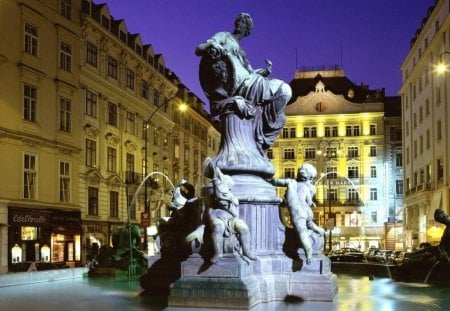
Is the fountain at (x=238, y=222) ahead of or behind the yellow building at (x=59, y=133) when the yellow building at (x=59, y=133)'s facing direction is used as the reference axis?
ahead

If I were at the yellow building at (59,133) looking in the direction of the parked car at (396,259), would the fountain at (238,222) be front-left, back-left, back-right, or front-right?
front-right

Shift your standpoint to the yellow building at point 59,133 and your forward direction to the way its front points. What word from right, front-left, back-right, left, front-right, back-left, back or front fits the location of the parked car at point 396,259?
front

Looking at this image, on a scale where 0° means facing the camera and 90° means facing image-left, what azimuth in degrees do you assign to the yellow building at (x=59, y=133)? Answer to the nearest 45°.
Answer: approximately 315°
